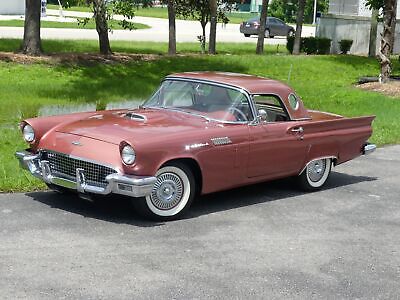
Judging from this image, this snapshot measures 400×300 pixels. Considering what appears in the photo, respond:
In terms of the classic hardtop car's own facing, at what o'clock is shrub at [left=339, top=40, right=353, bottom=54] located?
The shrub is roughly at 5 o'clock from the classic hardtop car.

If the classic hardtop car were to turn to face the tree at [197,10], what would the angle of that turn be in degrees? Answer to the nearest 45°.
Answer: approximately 135° to its right

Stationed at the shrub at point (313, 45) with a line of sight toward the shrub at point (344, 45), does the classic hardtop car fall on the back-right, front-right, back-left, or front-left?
back-right

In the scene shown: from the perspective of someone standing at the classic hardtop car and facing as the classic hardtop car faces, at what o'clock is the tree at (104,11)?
The tree is roughly at 4 o'clock from the classic hardtop car.

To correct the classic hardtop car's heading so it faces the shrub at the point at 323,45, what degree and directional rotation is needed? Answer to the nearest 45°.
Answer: approximately 135° to its right

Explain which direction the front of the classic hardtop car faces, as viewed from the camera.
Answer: facing the viewer and to the left of the viewer

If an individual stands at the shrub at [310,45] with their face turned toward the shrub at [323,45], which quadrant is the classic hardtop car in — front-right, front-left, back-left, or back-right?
back-right

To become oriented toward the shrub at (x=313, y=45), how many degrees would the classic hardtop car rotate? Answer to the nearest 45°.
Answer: approximately 135° to its right

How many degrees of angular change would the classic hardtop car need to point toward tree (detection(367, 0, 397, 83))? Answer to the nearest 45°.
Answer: approximately 180°

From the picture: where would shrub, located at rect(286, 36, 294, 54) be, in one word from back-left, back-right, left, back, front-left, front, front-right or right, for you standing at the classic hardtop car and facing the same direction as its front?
back-right
